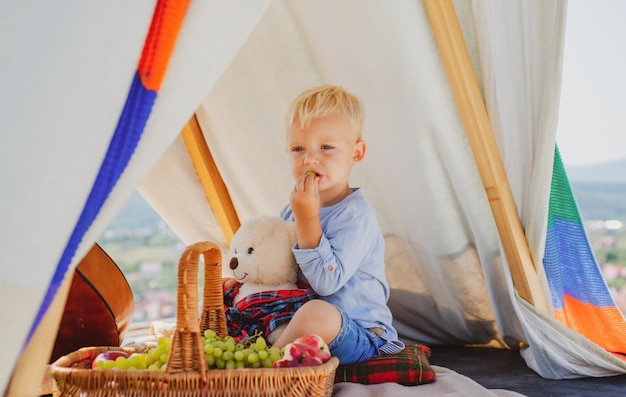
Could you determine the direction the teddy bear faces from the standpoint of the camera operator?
facing the viewer and to the left of the viewer

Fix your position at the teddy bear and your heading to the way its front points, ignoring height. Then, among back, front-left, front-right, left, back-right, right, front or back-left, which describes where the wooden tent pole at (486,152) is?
back-left
